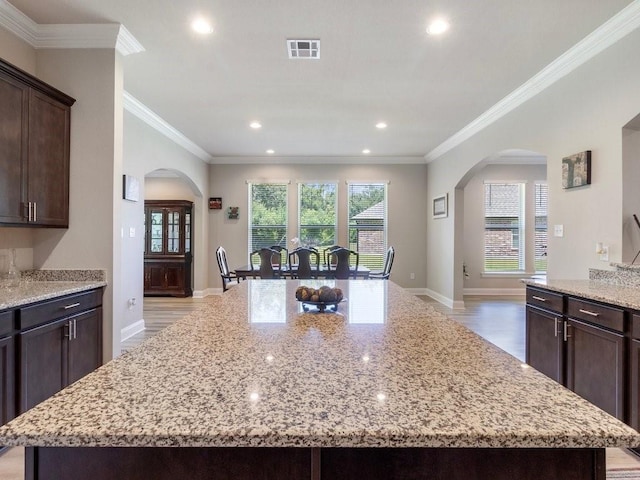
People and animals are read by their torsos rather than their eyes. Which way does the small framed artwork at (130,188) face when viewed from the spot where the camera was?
facing the viewer and to the right of the viewer

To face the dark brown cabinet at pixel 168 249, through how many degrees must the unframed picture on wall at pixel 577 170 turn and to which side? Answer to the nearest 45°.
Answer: approximately 45° to its right

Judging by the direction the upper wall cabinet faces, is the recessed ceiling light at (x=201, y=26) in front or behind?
in front

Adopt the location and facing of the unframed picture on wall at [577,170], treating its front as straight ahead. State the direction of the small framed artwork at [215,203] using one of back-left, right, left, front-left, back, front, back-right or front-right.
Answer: front-right

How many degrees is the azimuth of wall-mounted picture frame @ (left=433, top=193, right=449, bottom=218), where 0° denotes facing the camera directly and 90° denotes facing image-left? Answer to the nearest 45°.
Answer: approximately 45°

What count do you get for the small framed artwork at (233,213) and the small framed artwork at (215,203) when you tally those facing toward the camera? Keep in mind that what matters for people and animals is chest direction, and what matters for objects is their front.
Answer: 2

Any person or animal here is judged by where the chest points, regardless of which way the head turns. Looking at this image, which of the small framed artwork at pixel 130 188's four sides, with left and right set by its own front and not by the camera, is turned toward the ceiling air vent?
front

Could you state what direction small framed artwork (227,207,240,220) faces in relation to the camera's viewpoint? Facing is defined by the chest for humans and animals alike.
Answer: facing the viewer

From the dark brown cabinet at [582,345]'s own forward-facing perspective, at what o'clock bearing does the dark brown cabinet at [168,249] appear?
the dark brown cabinet at [168,249] is roughly at 2 o'clock from the dark brown cabinet at [582,345].

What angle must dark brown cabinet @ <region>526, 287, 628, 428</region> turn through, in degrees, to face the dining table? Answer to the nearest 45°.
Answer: approximately 45° to its right

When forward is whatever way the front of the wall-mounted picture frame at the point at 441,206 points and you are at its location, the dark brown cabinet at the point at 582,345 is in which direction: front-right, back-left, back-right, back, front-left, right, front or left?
front-left

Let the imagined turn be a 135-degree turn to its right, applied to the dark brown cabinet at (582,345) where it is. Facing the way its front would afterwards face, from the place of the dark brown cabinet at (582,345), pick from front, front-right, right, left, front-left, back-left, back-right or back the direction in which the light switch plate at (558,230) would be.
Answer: front

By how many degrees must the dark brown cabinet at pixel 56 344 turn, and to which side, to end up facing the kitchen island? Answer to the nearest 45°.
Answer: approximately 45° to its right

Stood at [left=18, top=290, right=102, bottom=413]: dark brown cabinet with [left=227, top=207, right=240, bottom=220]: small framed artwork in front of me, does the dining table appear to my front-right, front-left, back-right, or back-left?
front-right
